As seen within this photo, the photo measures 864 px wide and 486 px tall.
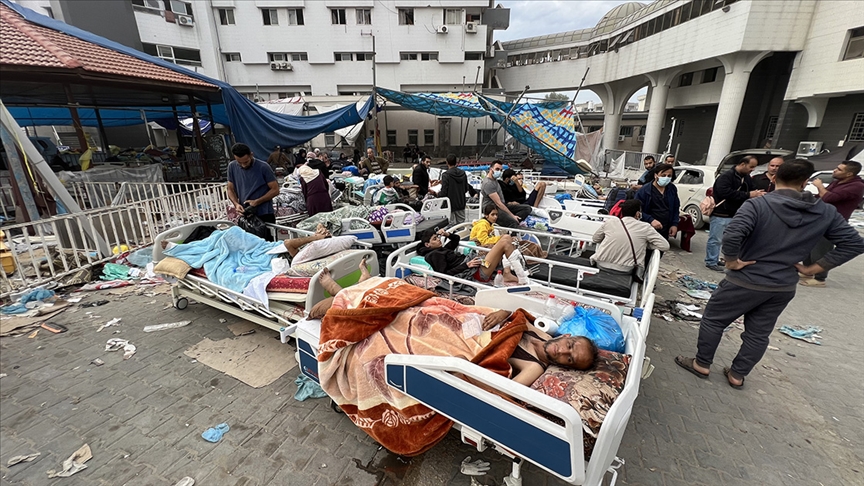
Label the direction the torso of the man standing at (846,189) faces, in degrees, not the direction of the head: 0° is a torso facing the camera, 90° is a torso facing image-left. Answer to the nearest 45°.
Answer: approximately 90°

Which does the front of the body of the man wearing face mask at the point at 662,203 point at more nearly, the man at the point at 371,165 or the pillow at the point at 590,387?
the pillow

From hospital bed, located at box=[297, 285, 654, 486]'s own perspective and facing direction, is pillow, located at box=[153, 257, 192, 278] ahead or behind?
ahead

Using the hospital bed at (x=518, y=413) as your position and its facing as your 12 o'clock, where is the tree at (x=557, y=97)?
The tree is roughly at 2 o'clock from the hospital bed.

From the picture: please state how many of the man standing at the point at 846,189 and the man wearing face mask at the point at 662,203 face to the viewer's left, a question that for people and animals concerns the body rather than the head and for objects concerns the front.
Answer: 1

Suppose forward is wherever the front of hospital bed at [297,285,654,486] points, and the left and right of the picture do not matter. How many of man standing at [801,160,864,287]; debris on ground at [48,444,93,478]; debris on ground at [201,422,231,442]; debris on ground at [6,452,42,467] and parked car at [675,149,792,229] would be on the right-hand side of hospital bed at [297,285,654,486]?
2

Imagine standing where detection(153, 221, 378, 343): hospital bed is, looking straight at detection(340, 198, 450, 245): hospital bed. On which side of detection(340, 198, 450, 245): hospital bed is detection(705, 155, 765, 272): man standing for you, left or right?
right

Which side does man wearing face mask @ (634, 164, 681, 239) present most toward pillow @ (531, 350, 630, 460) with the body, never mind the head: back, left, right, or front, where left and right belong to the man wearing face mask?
front

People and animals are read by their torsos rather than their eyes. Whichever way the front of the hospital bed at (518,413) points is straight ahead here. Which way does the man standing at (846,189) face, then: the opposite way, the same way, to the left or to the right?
the same way

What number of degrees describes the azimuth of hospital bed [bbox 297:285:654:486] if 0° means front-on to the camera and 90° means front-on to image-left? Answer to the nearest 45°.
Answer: approximately 135°

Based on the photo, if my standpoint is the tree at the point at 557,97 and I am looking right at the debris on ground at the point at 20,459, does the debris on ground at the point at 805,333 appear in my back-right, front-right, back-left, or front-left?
front-left

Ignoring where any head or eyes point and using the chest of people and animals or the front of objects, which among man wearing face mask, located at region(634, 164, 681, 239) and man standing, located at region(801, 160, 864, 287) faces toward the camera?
the man wearing face mask

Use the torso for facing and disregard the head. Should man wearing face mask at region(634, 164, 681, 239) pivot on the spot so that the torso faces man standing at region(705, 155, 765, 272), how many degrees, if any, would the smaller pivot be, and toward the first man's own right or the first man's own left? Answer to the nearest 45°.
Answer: approximately 135° to the first man's own left

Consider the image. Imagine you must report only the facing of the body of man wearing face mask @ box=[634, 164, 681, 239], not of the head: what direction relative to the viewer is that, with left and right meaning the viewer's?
facing the viewer

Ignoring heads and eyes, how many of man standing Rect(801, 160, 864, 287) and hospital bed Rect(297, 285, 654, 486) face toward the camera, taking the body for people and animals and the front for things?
0

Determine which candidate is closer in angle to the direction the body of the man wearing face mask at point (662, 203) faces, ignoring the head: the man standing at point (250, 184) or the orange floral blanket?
the orange floral blanket

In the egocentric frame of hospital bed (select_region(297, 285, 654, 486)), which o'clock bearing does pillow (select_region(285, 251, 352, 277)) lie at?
The pillow is roughly at 12 o'clock from the hospital bed.

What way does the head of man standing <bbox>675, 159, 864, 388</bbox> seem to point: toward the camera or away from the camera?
away from the camera

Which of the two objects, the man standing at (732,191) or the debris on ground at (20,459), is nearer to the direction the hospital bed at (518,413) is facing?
the debris on ground

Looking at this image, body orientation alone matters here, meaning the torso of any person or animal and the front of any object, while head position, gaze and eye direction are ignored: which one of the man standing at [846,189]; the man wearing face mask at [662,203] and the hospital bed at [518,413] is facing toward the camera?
the man wearing face mask

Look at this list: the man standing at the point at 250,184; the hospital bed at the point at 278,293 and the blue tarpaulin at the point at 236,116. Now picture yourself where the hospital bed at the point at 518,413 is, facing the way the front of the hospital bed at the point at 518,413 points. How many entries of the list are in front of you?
3

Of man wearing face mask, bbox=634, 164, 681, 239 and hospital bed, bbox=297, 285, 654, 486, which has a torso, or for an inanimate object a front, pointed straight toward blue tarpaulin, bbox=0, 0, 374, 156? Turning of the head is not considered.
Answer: the hospital bed
